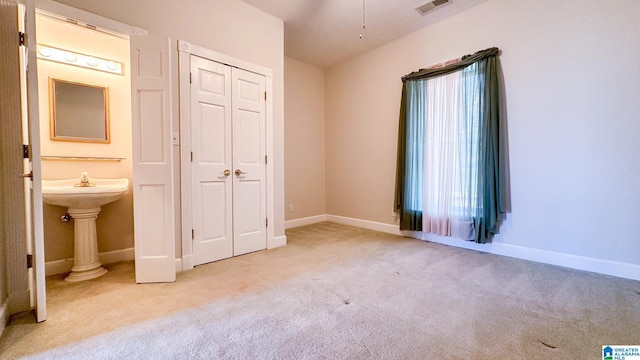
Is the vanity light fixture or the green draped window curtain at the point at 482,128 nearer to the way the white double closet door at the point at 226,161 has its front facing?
the green draped window curtain

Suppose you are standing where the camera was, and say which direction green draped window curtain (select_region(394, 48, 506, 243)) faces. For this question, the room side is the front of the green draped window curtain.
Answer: facing the viewer and to the left of the viewer

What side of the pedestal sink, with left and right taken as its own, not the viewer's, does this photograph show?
front

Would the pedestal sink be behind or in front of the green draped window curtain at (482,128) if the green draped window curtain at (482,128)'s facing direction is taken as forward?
in front

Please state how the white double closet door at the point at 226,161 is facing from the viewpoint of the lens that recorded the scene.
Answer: facing the viewer and to the right of the viewer

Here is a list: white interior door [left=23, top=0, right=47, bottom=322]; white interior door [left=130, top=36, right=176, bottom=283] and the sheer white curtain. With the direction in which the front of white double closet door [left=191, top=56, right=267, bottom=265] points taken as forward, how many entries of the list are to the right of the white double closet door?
2

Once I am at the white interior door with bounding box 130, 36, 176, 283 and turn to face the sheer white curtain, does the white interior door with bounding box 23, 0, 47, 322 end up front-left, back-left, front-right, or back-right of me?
back-right

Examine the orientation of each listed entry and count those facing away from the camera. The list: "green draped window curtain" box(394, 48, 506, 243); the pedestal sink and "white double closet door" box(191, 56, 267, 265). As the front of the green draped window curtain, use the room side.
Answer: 0

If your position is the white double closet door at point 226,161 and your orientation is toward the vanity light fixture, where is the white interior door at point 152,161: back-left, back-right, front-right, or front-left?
front-left

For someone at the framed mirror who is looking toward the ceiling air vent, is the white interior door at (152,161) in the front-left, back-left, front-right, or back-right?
front-right

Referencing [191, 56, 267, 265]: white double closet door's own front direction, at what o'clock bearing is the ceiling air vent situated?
The ceiling air vent is roughly at 11 o'clock from the white double closet door.

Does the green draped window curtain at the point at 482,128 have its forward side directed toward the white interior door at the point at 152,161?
yes

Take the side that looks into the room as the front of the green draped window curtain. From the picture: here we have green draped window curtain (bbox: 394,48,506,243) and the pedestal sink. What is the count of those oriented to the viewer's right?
0

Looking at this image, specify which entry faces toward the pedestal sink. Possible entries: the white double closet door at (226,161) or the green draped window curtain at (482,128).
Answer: the green draped window curtain

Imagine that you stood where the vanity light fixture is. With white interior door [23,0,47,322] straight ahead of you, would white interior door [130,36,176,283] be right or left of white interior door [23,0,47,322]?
left

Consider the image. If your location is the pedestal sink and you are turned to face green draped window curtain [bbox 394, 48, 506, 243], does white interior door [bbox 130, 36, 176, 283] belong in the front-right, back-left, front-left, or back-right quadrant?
front-right

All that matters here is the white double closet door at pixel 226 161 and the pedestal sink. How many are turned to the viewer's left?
0

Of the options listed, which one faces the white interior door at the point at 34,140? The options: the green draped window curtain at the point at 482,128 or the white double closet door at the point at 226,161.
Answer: the green draped window curtain
